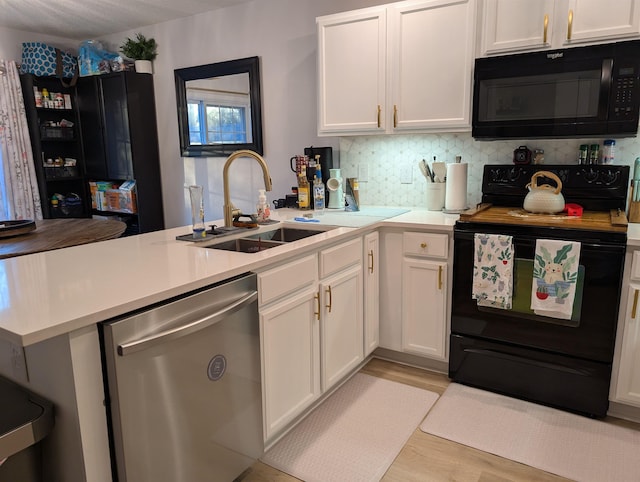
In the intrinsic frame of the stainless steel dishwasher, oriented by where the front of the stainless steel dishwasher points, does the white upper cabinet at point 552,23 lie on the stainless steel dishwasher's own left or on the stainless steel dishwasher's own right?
on the stainless steel dishwasher's own left

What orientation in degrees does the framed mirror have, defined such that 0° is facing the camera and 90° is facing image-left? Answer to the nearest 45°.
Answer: approximately 45°

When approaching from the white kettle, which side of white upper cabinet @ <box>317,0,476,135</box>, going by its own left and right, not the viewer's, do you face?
left

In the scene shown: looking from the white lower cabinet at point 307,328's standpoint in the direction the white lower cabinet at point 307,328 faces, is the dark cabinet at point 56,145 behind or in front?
behind

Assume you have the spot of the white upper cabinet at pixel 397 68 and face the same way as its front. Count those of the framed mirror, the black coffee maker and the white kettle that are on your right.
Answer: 2

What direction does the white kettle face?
to the viewer's left

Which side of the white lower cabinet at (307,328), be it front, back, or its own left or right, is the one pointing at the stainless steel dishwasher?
right

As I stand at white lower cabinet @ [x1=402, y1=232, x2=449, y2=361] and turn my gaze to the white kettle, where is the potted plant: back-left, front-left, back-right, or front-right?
back-left

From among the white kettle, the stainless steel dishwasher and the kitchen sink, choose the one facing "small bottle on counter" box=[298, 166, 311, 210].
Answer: the white kettle

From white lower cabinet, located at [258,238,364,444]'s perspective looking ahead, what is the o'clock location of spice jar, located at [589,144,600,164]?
The spice jar is roughly at 10 o'clock from the white lower cabinet.

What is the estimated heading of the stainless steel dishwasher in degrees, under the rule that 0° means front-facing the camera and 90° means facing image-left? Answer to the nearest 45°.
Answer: approximately 315°
